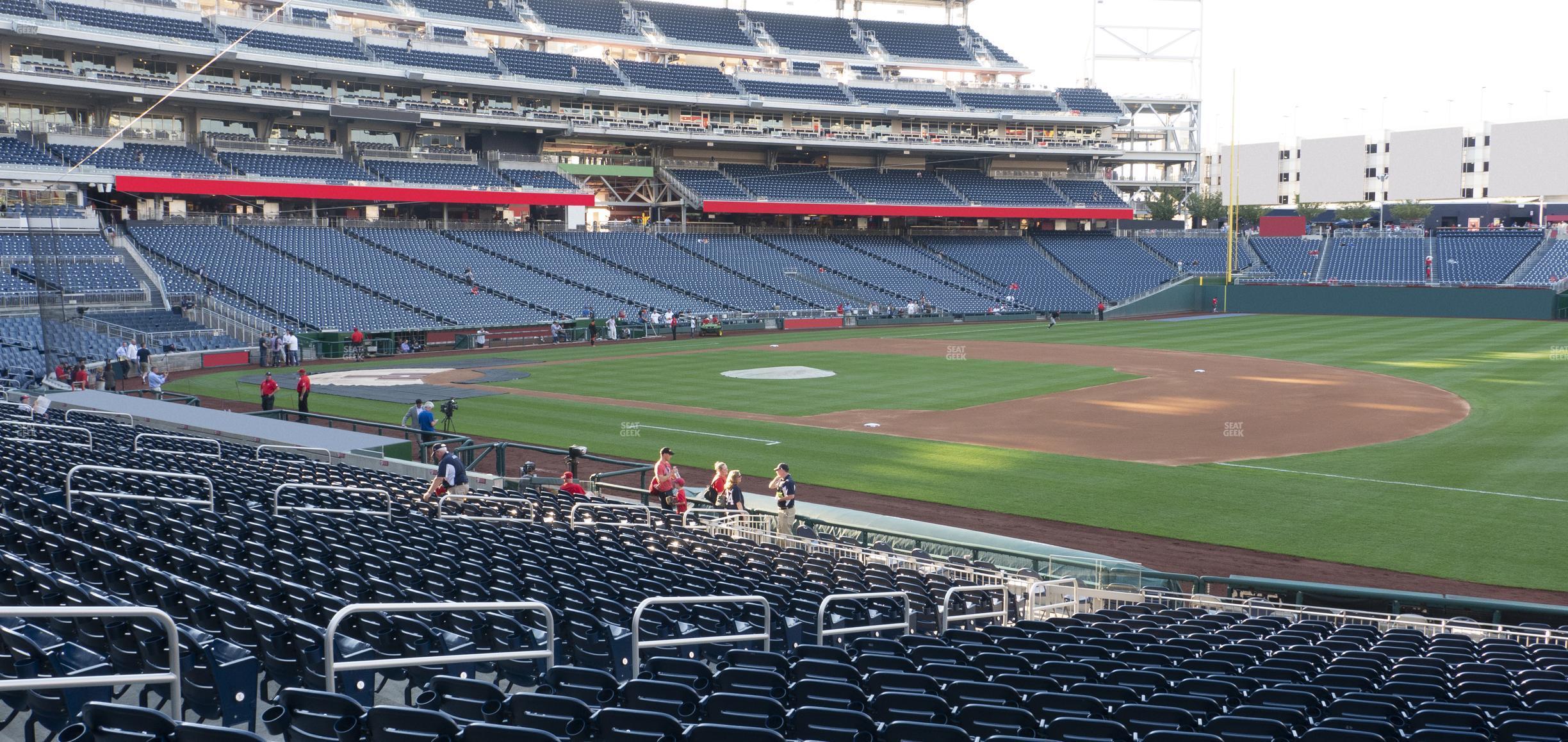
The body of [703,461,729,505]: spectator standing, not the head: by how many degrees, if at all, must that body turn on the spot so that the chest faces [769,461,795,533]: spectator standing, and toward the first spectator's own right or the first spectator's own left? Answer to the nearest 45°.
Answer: approximately 45° to the first spectator's own right

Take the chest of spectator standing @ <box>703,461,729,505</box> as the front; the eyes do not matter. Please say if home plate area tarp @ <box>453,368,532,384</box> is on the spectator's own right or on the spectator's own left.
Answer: on the spectator's own left

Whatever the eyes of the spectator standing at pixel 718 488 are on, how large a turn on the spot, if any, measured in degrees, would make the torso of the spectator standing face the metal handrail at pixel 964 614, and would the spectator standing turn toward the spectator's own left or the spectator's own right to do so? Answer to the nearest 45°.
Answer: approximately 90° to the spectator's own right

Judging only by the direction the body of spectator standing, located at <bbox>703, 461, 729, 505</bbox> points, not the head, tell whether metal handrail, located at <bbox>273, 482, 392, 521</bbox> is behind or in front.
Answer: behind
